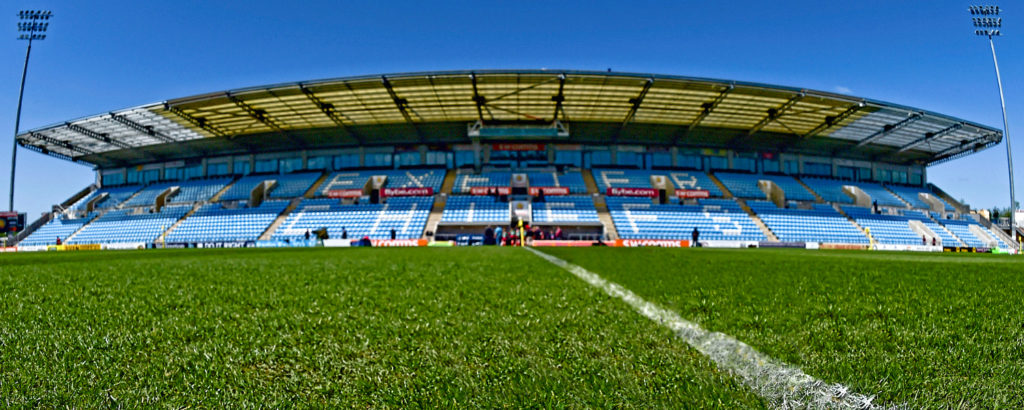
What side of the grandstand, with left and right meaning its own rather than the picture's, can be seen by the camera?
front
